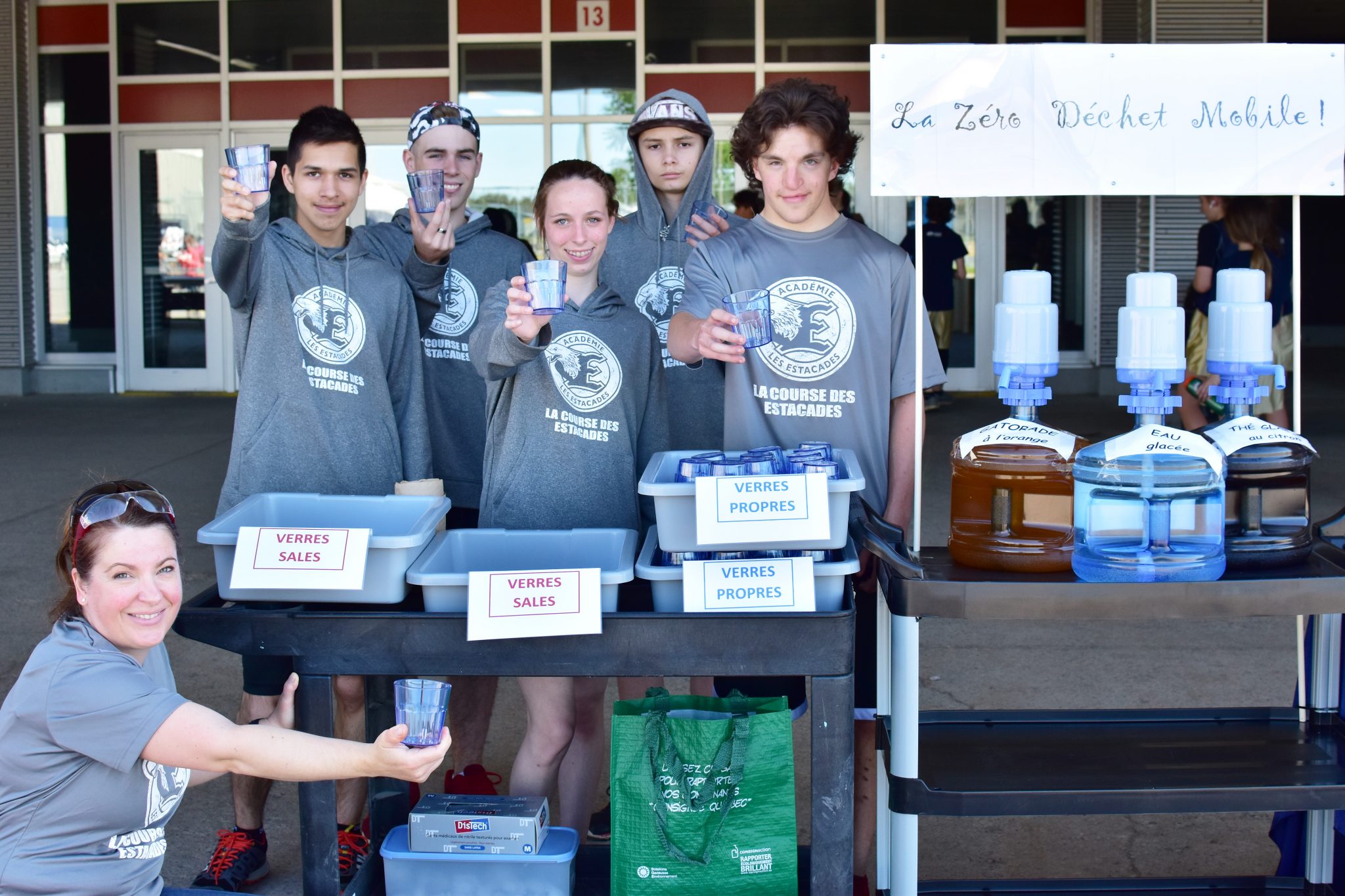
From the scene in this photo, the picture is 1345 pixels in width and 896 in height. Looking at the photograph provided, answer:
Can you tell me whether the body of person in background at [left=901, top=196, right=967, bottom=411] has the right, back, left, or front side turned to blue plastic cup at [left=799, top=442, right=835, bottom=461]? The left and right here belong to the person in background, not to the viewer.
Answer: back

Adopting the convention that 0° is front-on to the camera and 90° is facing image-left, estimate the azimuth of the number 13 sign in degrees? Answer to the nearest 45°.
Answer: approximately 0°

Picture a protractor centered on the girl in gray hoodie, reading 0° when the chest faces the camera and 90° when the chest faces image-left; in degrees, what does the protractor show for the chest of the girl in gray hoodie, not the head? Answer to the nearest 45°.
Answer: approximately 0°

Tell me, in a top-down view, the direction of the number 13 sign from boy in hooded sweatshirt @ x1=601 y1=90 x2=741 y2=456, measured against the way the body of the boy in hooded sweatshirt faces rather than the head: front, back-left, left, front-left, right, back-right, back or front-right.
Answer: back

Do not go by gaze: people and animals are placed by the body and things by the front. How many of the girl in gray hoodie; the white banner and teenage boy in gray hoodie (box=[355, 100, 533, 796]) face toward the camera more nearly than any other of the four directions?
3

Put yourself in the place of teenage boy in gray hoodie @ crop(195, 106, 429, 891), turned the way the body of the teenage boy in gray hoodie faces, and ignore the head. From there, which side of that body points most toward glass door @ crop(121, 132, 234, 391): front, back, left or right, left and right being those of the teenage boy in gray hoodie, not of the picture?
back

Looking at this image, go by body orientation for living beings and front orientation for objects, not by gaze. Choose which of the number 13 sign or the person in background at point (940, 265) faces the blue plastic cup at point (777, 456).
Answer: the number 13 sign

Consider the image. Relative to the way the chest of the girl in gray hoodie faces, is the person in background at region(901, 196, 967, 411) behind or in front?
behind
